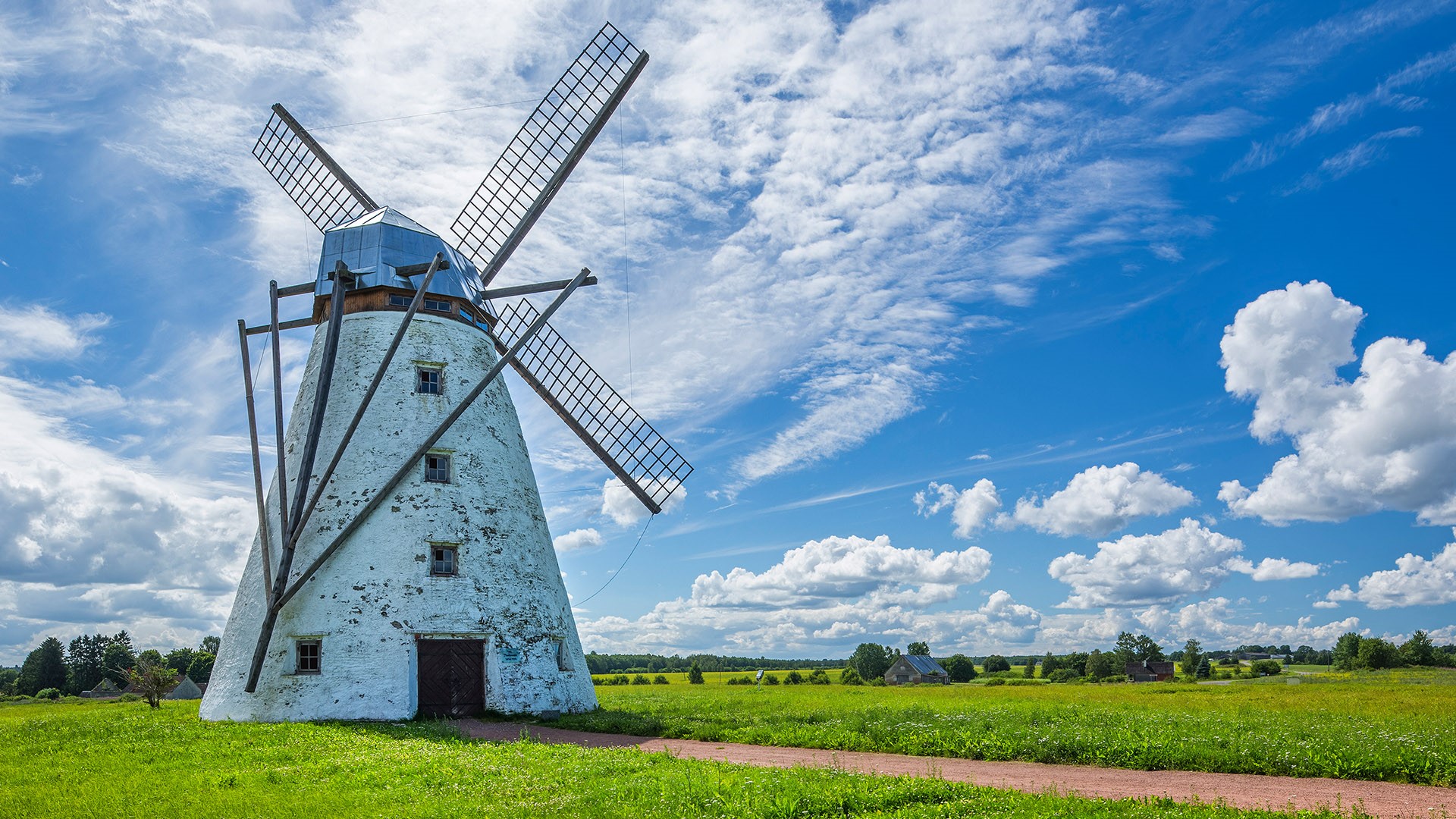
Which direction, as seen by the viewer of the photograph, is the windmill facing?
facing away from the viewer and to the right of the viewer
